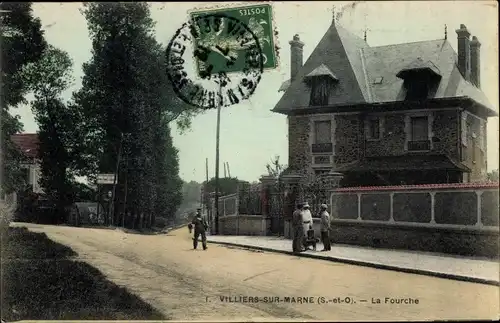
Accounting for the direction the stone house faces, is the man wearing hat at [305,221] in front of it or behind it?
in front

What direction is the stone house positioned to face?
toward the camera

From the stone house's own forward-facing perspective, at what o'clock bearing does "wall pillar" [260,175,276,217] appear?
The wall pillar is roughly at 2 o'clock from the stone house.
